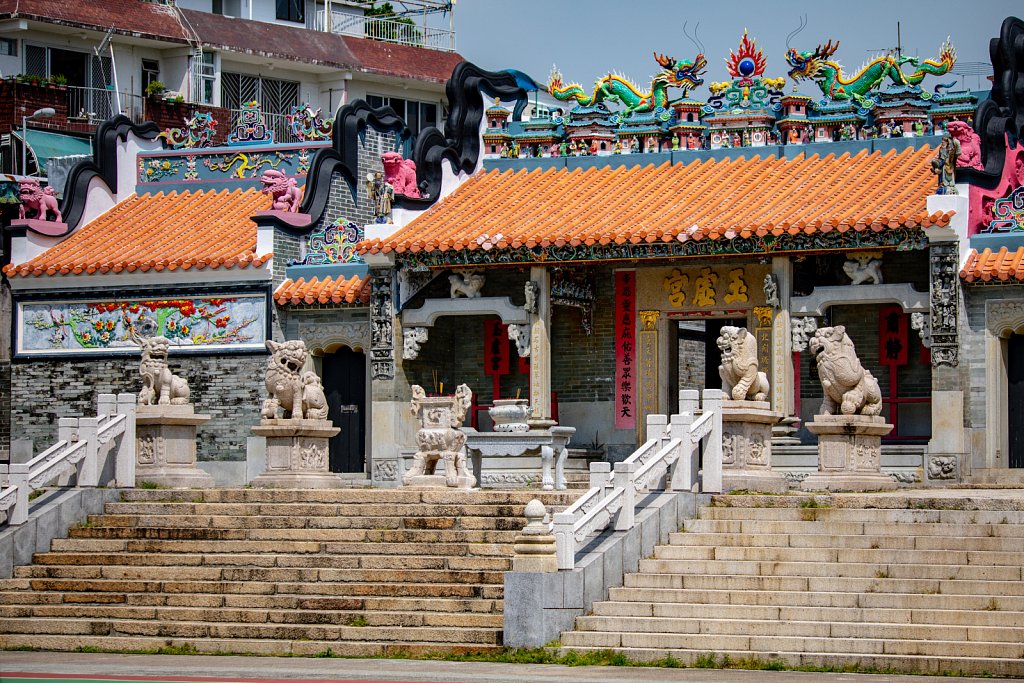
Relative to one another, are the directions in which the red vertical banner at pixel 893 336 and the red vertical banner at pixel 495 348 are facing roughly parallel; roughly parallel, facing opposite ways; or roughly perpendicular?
roughly parallel

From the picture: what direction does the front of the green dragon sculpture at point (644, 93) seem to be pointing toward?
to the viewer's right

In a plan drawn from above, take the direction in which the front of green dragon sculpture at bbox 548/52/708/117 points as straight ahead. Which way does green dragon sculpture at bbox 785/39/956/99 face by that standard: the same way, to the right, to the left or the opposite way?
the opposite way

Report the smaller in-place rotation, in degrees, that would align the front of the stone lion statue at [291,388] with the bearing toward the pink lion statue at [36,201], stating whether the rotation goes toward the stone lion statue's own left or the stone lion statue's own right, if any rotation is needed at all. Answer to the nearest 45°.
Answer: approximately 90° to the stone lion statue's own right

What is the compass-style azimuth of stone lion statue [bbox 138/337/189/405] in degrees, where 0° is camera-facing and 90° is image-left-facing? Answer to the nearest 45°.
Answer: approximately 45°

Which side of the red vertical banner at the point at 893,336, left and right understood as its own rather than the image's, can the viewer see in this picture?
front

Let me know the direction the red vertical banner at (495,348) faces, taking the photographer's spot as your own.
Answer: facing the viewer

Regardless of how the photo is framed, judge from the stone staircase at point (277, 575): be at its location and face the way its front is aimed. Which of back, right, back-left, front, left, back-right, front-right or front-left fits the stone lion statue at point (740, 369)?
left

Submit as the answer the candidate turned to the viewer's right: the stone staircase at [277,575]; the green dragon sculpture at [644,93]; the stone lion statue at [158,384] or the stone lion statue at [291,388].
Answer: the green dragon sculpture

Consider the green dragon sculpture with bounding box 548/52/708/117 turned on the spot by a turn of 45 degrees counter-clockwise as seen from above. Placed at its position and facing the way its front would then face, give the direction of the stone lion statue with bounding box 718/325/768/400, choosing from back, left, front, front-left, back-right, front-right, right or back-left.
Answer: back-right

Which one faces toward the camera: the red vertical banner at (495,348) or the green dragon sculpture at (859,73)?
the red vertical banner

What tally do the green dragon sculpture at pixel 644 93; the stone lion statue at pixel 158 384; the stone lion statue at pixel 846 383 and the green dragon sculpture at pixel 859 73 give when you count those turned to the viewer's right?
1

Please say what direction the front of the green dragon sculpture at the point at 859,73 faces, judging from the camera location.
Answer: facing to the left of the viewer

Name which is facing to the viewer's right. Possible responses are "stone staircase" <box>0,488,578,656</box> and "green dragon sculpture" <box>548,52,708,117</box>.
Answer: the green dragon sculpture

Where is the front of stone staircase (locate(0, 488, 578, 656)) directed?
toward the camera
